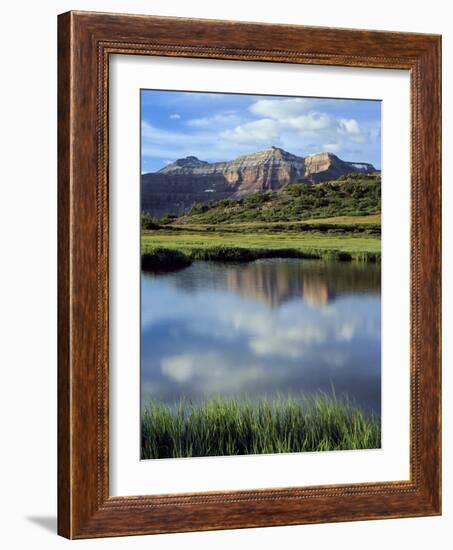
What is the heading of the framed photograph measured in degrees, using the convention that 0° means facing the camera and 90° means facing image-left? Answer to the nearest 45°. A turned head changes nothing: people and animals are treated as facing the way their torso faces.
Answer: approximately 315°
